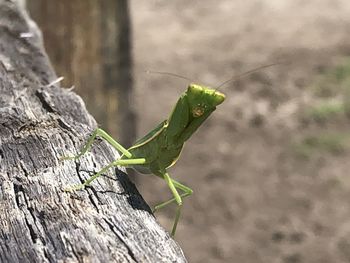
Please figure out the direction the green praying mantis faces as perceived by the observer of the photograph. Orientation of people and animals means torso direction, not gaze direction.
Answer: facing the viewer and to the right of the viewer

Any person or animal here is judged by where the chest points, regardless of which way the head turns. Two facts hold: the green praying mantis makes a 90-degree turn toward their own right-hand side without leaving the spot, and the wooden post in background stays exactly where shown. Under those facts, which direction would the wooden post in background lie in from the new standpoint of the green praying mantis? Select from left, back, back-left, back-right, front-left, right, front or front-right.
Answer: back-right
